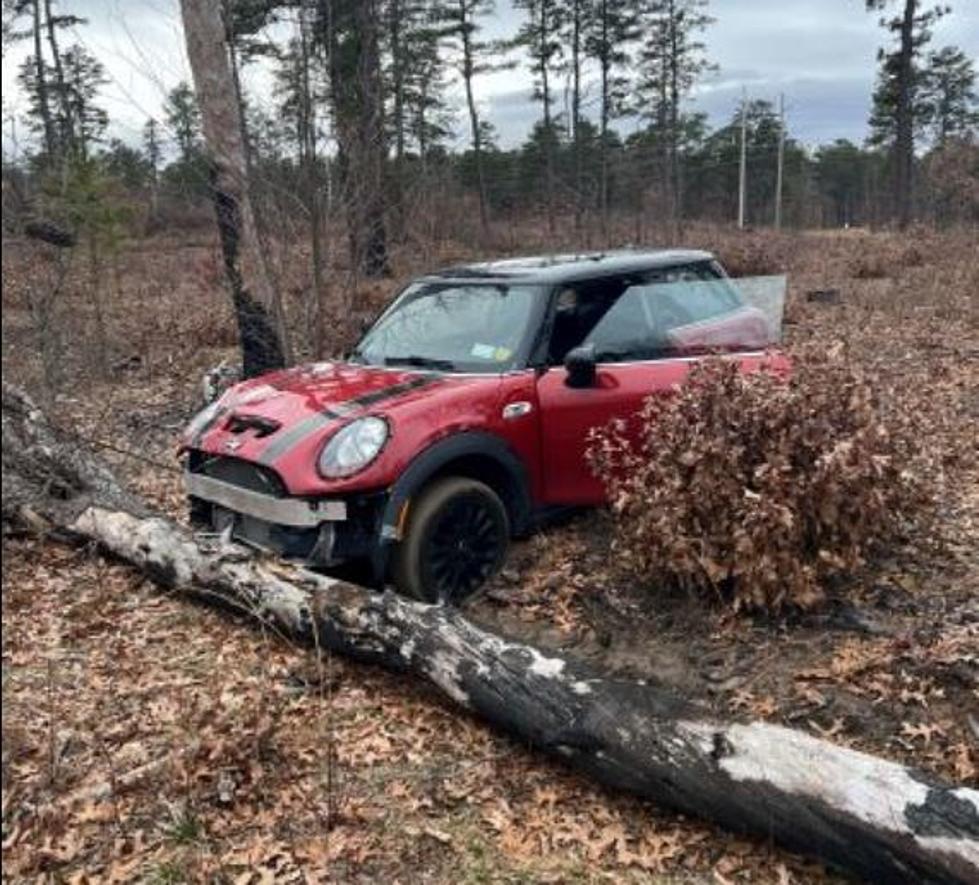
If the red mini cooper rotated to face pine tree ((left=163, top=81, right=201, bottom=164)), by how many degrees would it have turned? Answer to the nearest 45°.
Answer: approximately 90° to its right

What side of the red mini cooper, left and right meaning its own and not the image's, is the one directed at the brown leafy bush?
left

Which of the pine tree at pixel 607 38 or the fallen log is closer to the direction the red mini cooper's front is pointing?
the fallen log

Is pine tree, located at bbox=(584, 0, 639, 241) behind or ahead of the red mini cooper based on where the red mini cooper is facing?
behind

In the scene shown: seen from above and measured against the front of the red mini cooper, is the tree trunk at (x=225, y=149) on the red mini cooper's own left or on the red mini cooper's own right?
on the red mini cooper's own right

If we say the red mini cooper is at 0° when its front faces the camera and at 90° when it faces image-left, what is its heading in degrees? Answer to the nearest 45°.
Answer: approximately 45°
